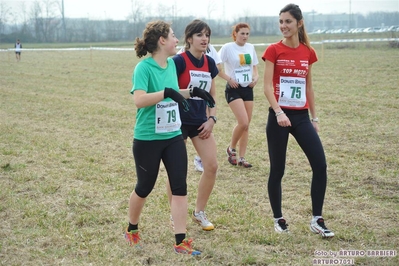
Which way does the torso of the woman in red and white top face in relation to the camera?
toward the camera

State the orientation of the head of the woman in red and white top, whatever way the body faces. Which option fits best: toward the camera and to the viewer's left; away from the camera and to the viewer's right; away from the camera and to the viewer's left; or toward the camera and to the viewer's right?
toward the camera and to the viewer's left
